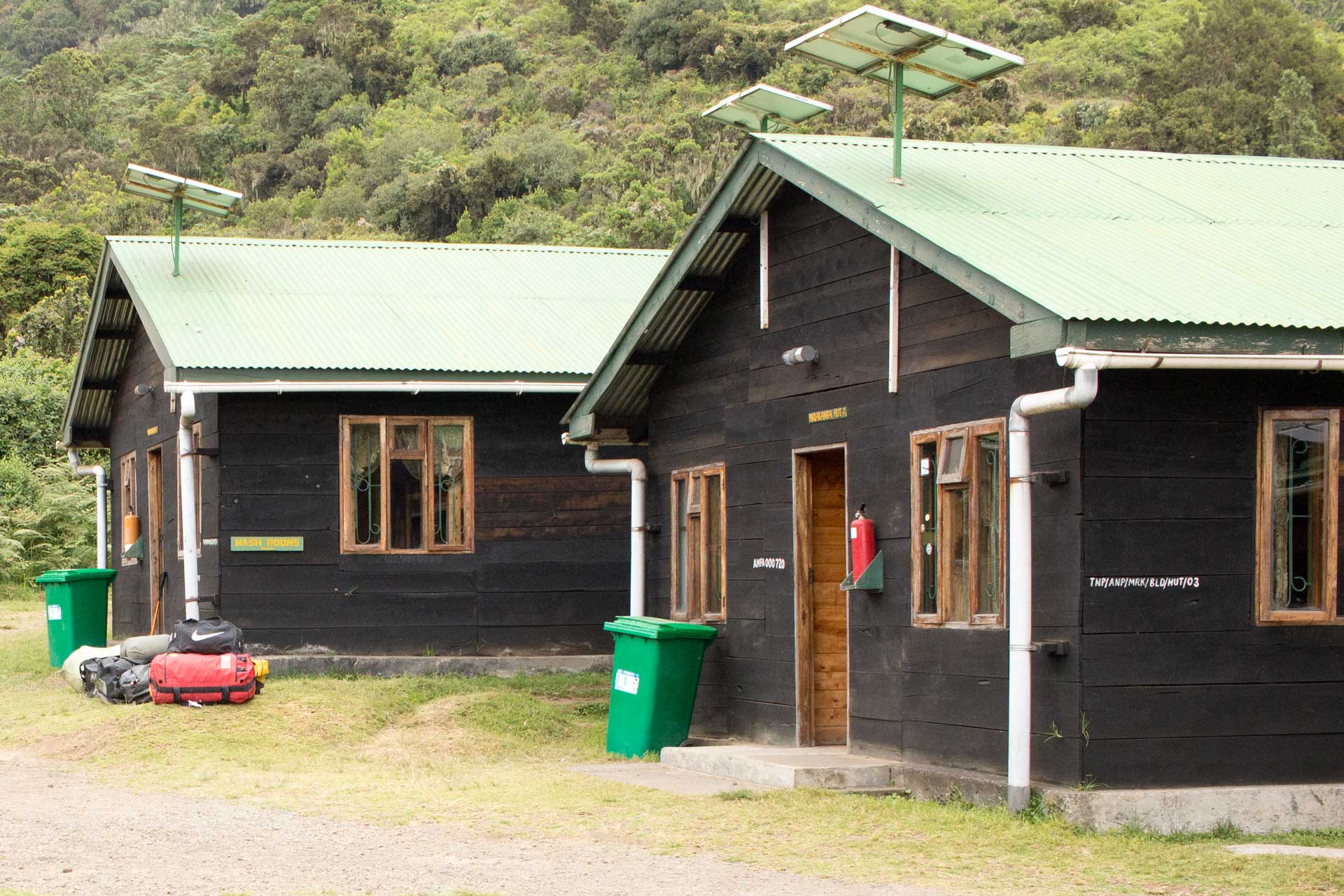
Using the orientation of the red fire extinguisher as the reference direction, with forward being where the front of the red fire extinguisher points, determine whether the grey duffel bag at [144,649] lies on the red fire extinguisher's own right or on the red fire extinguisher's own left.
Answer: on the red fire extinguisher's own right

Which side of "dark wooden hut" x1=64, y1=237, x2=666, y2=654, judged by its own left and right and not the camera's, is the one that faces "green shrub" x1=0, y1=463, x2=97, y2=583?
right

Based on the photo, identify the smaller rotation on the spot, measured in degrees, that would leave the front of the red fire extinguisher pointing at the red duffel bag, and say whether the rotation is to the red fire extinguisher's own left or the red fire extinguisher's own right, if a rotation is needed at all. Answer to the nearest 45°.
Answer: approximately 90° to the red fire extinguisher's own right

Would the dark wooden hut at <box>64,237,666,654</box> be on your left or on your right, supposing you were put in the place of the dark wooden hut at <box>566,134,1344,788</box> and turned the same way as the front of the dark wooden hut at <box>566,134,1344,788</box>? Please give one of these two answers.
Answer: on your right

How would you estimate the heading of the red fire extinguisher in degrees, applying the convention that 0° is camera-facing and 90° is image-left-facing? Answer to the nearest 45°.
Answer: approximately 45°

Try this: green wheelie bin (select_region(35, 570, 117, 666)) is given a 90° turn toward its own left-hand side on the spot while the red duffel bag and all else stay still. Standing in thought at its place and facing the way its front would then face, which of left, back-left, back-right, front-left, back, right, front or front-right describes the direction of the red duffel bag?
front-right
